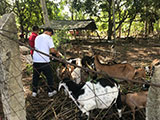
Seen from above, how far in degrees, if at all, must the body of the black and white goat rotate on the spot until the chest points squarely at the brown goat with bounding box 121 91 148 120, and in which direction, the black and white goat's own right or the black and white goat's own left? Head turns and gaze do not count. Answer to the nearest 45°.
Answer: approximately 180°

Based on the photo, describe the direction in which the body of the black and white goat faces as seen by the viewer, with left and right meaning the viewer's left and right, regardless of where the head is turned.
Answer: facing to the left of the viewer

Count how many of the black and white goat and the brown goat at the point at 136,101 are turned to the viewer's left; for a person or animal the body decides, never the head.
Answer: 2

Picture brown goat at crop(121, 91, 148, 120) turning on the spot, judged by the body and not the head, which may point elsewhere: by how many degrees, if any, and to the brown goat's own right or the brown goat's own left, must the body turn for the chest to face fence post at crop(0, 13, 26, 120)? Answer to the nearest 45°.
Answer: approximately 45° to the brown goat's own left

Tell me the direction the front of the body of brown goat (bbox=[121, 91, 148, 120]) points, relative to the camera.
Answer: to the viewer's left

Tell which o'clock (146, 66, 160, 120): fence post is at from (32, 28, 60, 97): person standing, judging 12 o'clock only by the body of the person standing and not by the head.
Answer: The fence post is roughly at 4 o'clock from the person standing.

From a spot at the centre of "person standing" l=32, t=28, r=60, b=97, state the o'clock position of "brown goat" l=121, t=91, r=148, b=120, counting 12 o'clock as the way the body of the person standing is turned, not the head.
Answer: The brown goat is roughly at 3 o'clock from the person standing.

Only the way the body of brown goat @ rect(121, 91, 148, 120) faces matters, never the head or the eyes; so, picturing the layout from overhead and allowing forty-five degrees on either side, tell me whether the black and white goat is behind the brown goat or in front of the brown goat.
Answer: in front

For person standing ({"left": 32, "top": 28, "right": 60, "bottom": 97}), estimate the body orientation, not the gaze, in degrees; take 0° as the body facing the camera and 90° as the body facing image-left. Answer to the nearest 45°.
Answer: approximately 225°

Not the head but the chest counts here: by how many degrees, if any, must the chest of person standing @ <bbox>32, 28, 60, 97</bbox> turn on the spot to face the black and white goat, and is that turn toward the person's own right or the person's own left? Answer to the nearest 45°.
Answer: approximately 90° to the person's own right

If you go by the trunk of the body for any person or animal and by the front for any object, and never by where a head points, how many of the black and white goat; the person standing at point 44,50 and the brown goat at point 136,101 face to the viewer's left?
2

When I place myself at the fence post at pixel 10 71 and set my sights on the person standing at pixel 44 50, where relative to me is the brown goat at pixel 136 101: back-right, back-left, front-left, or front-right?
front-right
